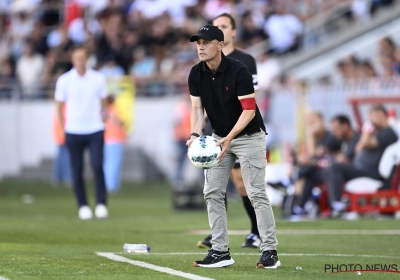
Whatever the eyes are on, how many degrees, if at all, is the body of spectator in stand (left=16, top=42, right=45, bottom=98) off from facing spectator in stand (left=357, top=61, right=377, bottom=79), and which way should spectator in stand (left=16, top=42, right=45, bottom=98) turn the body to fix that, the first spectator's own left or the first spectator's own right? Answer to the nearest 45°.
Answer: approximately 45° to the first spectator's own left

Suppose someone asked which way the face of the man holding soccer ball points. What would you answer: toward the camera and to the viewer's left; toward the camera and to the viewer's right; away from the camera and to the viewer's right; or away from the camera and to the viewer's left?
toward the camera and to the viewer's left

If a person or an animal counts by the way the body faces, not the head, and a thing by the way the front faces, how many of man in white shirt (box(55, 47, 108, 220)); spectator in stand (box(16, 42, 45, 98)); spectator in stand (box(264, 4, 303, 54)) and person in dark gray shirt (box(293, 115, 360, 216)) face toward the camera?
3

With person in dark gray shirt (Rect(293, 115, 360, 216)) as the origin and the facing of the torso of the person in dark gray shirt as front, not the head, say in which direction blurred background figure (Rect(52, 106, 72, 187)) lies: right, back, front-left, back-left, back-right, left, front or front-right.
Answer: front-right

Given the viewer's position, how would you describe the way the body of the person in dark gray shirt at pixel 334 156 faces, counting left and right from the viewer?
facing to the left of the viewer

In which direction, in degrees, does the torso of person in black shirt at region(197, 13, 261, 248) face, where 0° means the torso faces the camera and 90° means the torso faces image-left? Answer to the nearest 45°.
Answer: approximately 45°
